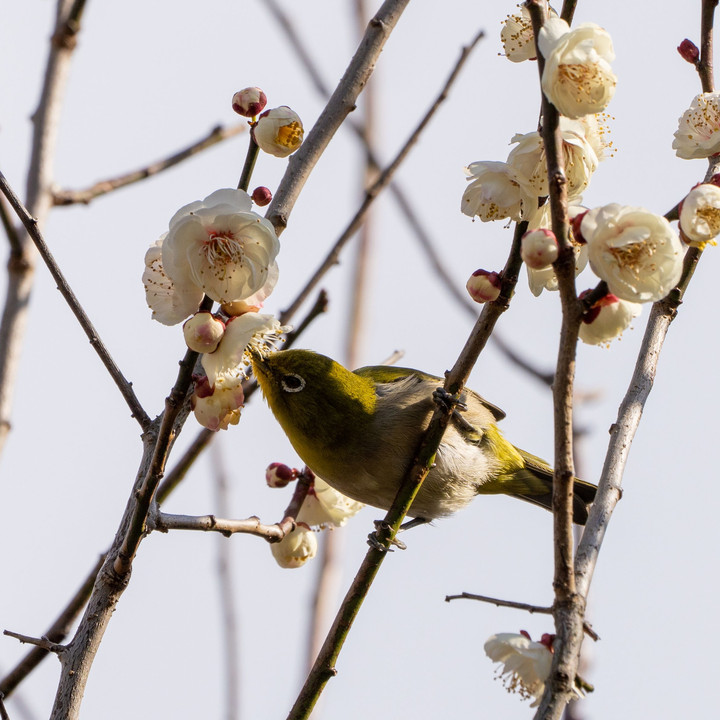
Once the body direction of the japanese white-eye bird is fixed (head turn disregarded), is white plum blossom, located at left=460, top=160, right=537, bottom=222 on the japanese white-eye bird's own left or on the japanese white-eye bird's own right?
on the japanese white-eye bird's own left

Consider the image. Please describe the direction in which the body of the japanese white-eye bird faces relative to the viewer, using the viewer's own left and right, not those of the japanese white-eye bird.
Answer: facing to the left of the viewer
